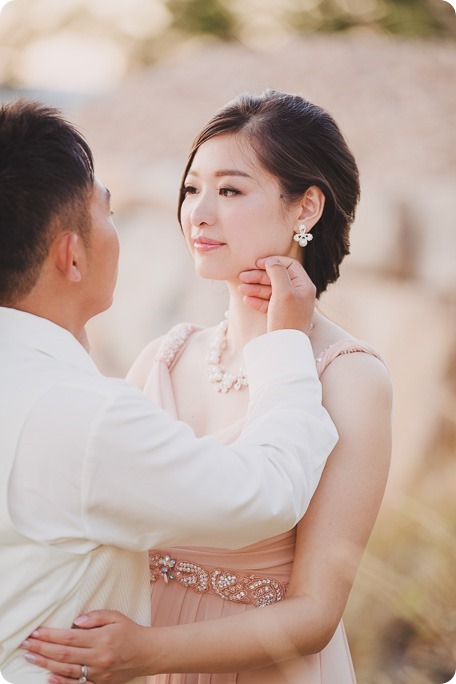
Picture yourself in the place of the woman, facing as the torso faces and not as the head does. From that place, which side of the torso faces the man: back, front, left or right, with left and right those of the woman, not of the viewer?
front

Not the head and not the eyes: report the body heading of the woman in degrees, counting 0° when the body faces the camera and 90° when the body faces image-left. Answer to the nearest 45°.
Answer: approximately 45°

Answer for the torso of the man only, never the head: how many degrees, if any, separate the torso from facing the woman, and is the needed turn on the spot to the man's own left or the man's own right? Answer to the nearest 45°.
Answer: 0° — they already face them

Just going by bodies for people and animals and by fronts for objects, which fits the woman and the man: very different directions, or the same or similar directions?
very different directions

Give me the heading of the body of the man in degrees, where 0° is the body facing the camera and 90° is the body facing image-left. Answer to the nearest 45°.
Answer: approximately 225°

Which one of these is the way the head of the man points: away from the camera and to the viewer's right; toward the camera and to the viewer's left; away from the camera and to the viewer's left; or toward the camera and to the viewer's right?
away from the camera and to the viewer's right
